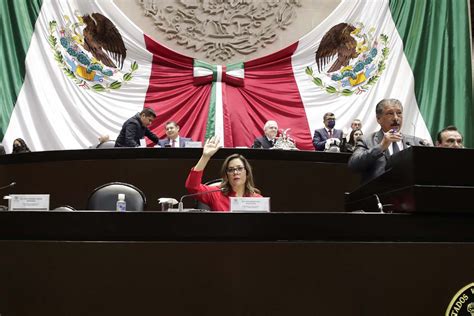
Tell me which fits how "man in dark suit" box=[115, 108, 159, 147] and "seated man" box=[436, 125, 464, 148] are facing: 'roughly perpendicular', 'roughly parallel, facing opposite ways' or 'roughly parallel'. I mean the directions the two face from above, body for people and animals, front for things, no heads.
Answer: roughly perpendicular

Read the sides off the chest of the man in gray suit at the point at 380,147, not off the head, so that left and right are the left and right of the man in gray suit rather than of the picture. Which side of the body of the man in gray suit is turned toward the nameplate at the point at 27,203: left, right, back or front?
right

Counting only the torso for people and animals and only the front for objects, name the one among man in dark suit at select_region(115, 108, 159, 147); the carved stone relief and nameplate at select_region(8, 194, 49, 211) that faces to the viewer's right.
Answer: the man in dark suit

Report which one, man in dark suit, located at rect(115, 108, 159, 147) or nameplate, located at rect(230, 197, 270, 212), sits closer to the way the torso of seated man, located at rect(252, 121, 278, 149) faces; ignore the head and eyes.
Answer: the nameplate

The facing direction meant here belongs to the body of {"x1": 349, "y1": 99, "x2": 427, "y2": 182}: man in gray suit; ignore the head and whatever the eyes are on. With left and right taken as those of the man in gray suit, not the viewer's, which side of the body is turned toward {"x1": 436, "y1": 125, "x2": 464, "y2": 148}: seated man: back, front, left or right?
left

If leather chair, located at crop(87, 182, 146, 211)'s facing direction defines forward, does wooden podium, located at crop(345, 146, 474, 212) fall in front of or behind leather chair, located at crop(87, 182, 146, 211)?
in front

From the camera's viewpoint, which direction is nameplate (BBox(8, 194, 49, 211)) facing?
toward the camera

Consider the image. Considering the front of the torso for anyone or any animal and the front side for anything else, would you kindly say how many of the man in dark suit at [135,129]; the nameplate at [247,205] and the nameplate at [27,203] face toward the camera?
2

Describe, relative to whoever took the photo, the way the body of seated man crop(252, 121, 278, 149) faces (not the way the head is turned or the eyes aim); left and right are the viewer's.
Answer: facing the viewer and to the right of the viewer
